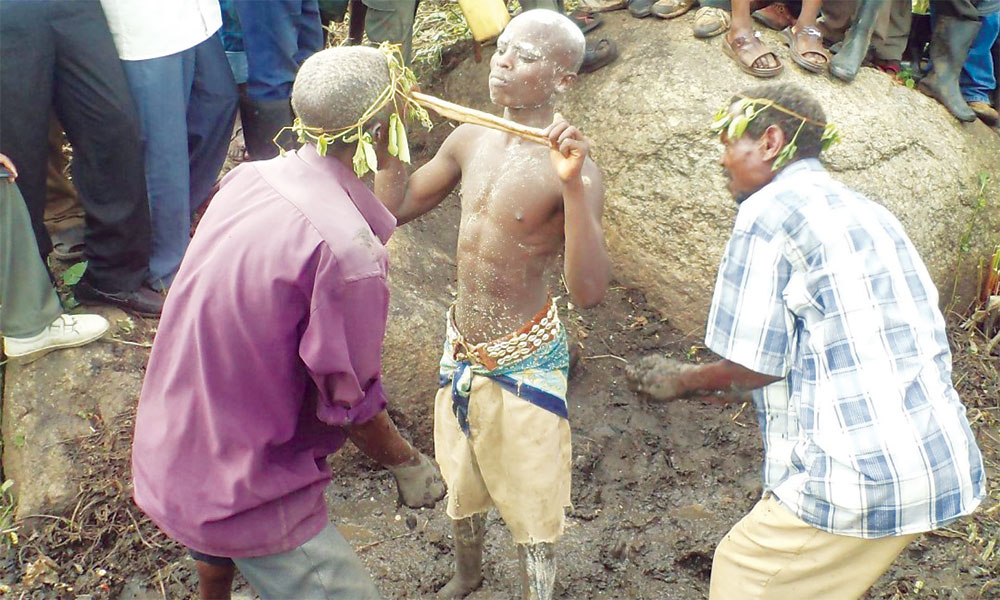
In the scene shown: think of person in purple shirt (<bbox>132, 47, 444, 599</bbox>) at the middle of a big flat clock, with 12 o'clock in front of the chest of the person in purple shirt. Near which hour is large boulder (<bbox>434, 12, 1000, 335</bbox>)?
The large boulder is roughly at 12 o'clock from the person in purple shirt.

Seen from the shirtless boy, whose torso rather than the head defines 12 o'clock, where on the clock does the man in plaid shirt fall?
The man in plaid shirt is roughly at 9 o'clock from the shirtless boy.

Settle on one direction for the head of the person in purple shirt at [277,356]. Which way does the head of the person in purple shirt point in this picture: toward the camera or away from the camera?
away from the camera

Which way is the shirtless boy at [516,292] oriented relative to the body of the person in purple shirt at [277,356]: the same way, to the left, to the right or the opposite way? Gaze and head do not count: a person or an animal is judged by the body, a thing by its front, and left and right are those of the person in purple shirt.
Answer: the opposite way

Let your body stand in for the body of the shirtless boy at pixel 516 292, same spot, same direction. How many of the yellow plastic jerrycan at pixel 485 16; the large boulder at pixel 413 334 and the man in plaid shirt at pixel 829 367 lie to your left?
1

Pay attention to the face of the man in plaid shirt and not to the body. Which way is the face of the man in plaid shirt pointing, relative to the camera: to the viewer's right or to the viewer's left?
to the viewer's left

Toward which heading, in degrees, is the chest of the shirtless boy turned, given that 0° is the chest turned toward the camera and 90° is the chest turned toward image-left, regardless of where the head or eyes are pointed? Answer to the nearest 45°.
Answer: approximately 45°

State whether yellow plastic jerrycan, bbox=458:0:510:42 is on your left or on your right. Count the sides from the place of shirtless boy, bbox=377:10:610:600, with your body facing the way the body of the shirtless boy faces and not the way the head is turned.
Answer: on your right

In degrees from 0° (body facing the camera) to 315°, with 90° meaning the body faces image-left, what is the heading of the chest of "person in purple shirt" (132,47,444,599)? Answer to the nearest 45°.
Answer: approximately 225°

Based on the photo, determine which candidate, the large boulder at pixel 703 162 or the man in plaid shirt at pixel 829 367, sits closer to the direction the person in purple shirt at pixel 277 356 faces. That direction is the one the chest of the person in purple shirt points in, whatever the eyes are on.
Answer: the large boulder

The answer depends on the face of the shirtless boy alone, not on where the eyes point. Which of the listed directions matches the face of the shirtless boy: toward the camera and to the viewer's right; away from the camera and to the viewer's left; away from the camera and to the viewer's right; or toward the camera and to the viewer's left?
toward the camera and to the viewer's left

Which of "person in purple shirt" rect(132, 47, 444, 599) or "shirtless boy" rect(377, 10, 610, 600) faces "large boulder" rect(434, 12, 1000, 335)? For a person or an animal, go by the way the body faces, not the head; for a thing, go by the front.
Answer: the person in purple shirt

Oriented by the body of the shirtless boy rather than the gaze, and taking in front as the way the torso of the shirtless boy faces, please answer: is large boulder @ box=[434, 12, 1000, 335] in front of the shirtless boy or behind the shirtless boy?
behind

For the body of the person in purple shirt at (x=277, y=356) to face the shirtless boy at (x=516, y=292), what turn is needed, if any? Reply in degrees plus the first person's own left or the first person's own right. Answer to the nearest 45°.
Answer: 0° — they already face them
